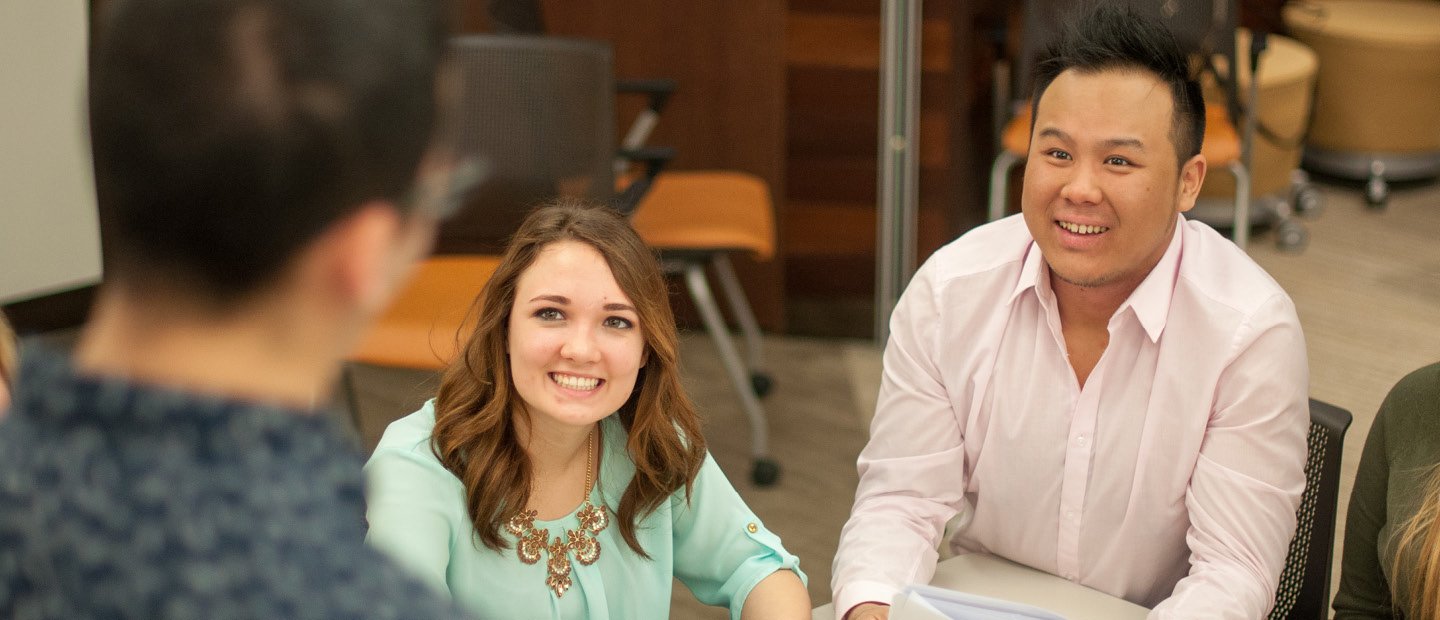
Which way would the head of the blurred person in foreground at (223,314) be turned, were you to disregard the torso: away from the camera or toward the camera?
away from the camera

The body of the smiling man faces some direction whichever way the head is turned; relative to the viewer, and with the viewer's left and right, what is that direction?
facing the viewer and to the left of the viewer

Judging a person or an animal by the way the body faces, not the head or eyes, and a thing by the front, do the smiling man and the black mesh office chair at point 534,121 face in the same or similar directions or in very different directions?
very different directions

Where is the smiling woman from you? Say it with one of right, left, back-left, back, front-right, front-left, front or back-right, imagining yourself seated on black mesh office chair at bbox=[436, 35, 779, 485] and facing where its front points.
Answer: back-right

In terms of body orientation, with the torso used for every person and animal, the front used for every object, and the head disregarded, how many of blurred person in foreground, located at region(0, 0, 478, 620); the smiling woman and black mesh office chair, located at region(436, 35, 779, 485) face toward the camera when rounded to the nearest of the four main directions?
1

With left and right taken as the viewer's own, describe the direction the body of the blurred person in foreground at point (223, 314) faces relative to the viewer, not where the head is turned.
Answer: facing away from the viewer and to the right of the viewer

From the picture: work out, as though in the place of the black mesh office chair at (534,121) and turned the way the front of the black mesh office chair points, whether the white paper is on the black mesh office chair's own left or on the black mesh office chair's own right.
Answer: on the black mesh office chair's own right

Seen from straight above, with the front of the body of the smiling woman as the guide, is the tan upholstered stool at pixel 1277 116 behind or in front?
behind

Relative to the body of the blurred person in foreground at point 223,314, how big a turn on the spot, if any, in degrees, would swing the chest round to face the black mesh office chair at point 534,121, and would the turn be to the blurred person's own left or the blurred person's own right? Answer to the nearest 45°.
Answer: approximately 45° to the blurred person's own left

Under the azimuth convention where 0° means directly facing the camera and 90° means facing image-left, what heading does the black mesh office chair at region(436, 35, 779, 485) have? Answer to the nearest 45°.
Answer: approximately 225°

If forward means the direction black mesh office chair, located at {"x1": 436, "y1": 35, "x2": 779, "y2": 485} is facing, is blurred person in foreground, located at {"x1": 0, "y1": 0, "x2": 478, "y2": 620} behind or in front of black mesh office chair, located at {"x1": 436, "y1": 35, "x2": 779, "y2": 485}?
behind

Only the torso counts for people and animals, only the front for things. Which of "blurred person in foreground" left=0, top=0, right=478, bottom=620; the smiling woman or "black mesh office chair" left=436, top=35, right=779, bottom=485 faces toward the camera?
the smiling woman

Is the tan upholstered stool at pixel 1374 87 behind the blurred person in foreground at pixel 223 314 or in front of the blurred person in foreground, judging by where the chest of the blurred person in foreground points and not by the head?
in front

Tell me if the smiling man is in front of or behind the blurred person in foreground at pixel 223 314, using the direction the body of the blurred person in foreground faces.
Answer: in front

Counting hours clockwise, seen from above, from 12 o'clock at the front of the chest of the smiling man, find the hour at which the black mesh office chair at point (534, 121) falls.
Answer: The black mesh office chair is roughly at 3 o'clock from the smiling man.
